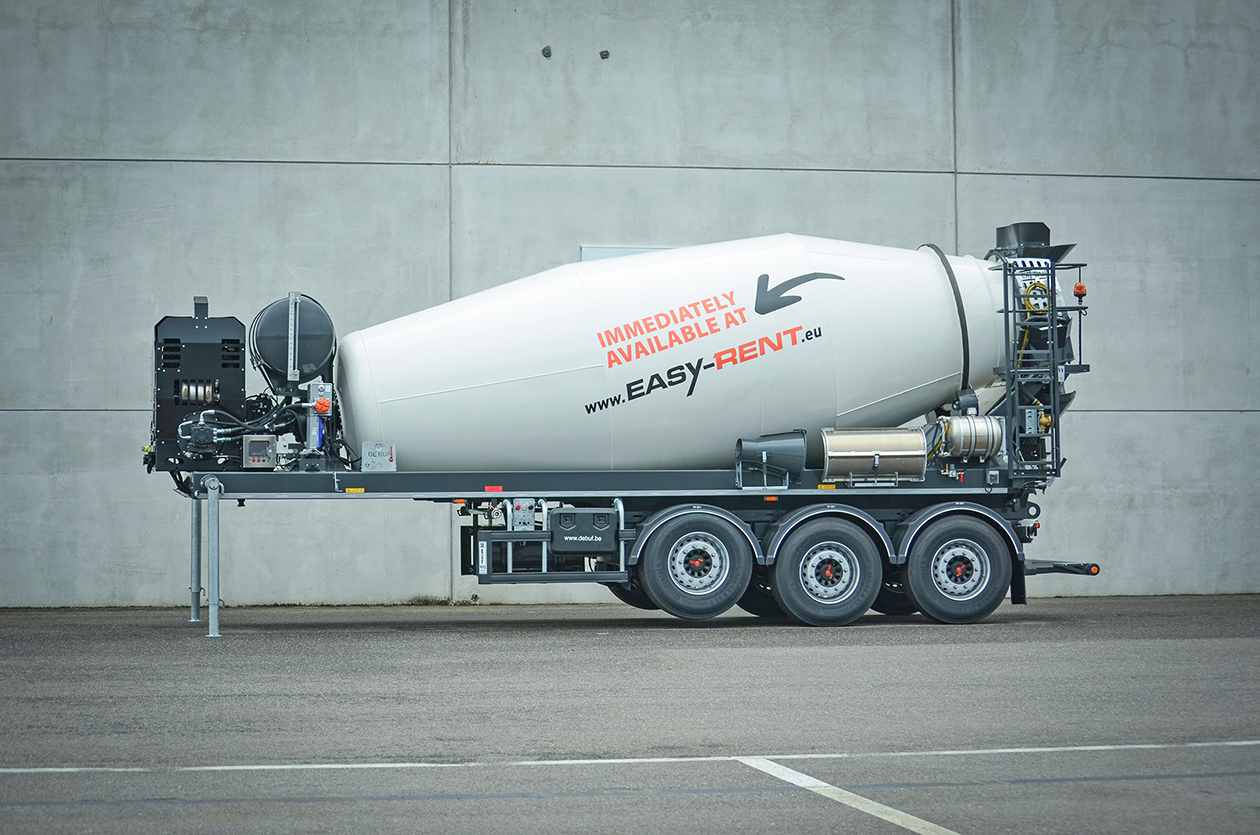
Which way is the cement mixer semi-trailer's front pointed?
to the viewer's left
